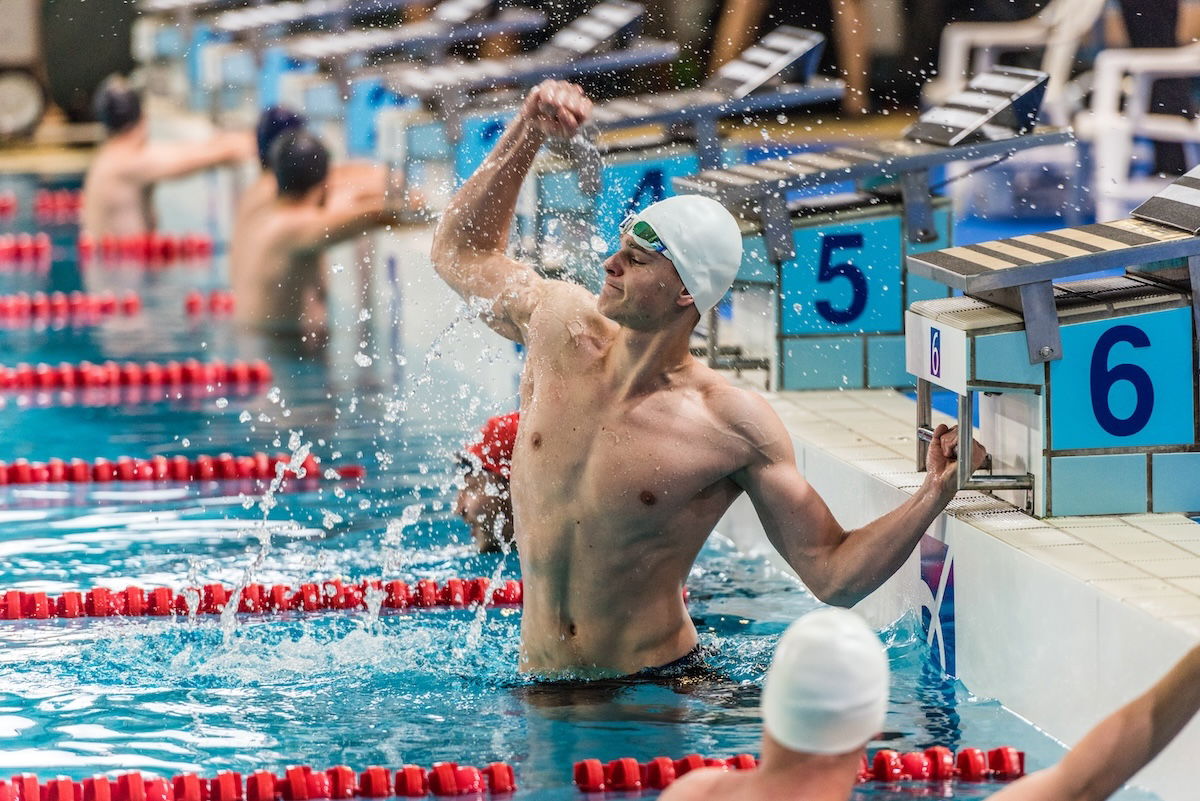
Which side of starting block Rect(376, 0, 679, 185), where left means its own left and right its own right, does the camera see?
left

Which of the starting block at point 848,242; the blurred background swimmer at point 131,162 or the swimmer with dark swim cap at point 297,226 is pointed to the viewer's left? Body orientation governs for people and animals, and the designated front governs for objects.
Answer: the starting block

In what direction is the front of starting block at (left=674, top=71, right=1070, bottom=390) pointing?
to the viewer's left

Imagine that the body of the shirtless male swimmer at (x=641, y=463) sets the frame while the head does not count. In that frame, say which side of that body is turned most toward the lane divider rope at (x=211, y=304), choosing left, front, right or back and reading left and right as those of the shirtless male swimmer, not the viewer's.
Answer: right

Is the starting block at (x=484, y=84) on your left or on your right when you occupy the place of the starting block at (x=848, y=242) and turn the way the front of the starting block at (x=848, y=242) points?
on your right

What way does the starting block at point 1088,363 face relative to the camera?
to the viewer's left

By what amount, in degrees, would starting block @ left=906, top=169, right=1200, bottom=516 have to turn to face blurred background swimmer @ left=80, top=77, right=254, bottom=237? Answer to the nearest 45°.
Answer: approximately 45° to its right

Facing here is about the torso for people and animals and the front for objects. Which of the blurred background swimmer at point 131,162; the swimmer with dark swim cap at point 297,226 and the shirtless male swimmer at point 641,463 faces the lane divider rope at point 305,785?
the shirtless male swimmer

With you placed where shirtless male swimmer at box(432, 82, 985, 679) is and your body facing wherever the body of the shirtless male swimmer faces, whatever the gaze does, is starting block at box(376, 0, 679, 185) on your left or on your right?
on your right

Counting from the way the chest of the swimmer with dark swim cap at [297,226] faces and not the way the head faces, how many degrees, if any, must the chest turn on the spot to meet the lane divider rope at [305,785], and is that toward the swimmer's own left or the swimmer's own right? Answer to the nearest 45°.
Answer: approximately 135° to the swimmer's own right

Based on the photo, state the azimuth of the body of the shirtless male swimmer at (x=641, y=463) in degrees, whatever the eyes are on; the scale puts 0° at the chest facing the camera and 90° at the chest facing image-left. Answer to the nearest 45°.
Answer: approximately 45°
